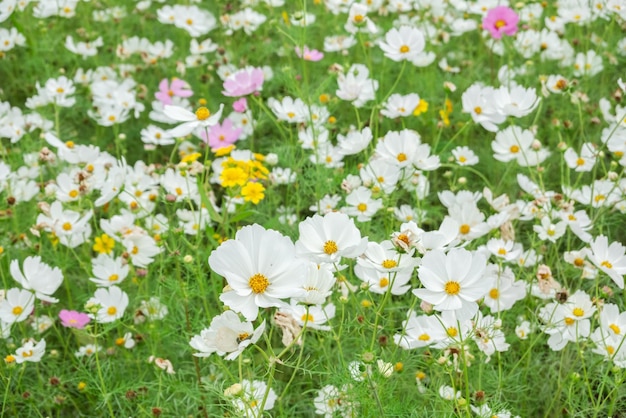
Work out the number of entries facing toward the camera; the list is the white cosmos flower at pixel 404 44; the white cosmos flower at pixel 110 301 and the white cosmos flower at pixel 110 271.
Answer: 3

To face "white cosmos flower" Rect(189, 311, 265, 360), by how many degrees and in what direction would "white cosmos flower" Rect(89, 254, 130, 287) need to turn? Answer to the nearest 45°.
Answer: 0° — it already faces it

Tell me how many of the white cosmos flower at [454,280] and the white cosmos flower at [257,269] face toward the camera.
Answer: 2

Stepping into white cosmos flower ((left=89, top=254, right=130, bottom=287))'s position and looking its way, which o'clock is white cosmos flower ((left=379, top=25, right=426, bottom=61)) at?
white cosmos flower ((left=379, top=25, right=426, bottom=61)) is roughly at 8 o'clock from white cosmos flower ((left=89, top=254, right=130, bottom=287)).

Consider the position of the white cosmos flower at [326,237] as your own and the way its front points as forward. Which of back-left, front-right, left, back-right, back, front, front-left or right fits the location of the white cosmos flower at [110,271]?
back-right

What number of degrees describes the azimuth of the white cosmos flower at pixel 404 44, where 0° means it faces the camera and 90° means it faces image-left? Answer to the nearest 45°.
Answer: approximately 0°
